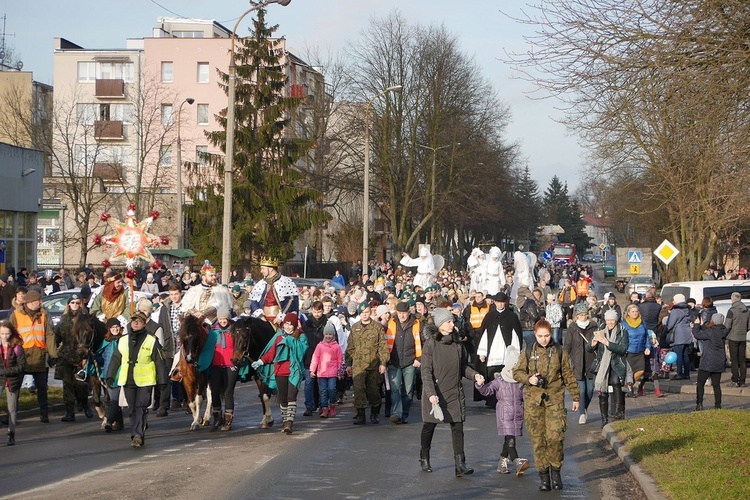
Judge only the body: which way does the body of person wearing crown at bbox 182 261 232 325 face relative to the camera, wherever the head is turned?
toward the camera

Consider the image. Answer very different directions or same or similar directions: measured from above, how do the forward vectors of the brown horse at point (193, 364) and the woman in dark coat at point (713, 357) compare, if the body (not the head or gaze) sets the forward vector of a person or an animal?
very different directions

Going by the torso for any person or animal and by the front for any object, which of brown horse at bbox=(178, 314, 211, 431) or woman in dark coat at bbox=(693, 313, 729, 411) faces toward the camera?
the brown horse

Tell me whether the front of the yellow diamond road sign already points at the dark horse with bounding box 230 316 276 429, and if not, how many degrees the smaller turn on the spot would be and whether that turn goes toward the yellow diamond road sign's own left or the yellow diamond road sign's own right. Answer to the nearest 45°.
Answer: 0° — it already faces it

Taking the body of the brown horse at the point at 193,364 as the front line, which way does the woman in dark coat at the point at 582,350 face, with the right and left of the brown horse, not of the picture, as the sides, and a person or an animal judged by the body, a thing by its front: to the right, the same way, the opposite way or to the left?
the same way

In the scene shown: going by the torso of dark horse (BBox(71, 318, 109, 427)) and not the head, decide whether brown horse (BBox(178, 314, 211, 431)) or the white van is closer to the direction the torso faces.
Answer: the brown horse

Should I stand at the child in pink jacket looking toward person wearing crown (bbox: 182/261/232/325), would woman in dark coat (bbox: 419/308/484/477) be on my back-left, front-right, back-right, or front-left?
back-left

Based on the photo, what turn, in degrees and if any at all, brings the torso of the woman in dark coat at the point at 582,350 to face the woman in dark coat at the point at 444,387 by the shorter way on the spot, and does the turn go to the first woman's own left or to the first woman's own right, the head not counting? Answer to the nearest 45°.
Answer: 0° — they already face them

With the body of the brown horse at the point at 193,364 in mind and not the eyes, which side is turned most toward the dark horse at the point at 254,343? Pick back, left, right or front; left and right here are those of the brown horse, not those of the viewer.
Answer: left

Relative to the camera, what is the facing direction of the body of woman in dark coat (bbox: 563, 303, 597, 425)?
toward the camera

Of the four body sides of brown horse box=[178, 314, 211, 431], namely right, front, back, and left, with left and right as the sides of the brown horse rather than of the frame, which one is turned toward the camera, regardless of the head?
front

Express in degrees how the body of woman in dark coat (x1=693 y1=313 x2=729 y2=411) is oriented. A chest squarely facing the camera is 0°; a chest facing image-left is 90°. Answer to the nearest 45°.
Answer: approximately 135°

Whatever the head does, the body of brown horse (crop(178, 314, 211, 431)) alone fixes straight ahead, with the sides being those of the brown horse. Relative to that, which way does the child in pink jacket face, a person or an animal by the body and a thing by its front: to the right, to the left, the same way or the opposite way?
the same way

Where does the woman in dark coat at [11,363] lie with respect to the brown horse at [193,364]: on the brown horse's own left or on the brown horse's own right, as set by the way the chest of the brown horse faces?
on the brown horse's own right

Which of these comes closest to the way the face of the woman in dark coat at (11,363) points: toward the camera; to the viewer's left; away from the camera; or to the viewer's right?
toward the camera

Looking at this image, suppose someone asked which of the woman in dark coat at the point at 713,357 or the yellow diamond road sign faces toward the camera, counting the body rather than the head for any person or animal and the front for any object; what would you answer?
the yellow diamond road sign
